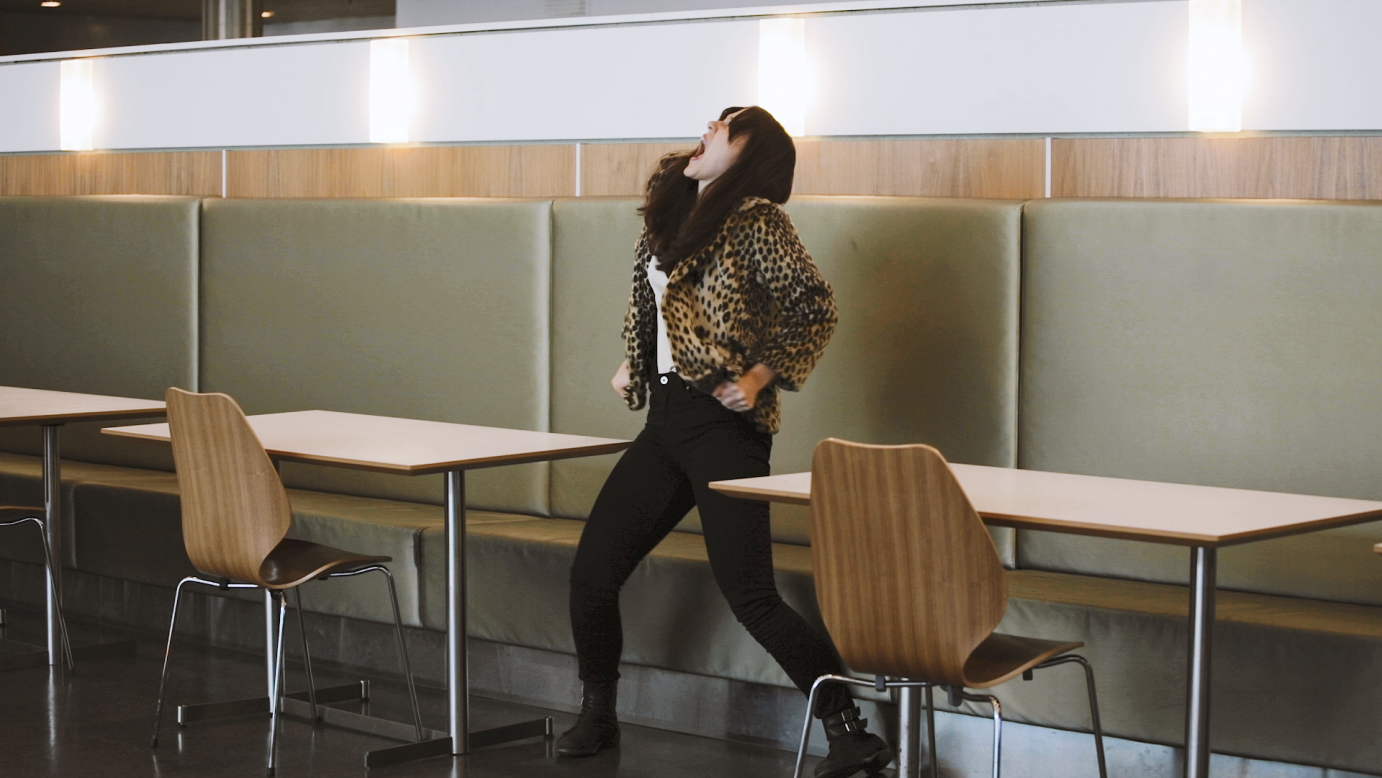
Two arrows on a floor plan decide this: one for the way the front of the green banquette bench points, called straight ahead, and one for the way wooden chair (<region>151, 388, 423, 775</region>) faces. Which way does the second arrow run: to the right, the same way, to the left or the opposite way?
the opposite way

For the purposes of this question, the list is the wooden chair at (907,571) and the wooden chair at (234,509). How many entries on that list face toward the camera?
0

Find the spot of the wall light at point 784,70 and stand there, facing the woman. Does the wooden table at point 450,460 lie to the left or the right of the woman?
right

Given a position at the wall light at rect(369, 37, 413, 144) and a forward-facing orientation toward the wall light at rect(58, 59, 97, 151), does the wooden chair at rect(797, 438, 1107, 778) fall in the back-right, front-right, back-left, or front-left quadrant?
back-left

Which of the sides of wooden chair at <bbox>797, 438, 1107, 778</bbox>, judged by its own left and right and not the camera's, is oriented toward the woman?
left

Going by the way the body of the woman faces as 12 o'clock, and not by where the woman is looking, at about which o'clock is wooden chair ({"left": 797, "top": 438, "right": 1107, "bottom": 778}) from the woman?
The wooden chair is roughly at 10 o'clock from the woman.

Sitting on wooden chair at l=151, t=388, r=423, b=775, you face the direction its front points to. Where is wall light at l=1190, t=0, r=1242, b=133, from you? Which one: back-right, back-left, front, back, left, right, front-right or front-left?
front-right

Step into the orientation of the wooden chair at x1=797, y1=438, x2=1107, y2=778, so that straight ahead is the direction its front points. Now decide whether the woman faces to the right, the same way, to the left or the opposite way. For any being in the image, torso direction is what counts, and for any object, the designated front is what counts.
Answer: the opposite way

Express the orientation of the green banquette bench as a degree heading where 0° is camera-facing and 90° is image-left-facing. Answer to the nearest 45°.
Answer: approximately 45°

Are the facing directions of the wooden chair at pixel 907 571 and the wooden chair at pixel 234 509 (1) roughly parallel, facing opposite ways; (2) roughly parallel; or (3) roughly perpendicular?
roughly parallel

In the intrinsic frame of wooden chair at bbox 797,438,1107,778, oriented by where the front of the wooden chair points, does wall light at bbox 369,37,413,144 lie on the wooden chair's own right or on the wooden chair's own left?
on the wooden chair's own left

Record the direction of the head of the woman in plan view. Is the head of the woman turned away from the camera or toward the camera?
toward the camera

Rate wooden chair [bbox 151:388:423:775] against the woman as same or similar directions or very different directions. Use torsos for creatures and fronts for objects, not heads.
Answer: very different directions

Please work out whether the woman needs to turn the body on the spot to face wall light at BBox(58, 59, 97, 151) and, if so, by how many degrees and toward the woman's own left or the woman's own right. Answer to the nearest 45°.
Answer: approximately 90° to the woman's own right

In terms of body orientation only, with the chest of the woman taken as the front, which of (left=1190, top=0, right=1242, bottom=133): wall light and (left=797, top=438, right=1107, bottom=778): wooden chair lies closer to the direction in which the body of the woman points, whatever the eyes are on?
the wooden chair

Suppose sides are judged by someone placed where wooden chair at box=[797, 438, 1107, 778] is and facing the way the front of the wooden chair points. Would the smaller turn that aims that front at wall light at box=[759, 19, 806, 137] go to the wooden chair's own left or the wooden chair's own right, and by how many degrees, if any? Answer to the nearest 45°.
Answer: approximately 45° to the wooden chair's own left

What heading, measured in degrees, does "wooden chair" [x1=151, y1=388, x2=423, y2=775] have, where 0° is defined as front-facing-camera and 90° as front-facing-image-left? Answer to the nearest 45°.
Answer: approximately 225°
